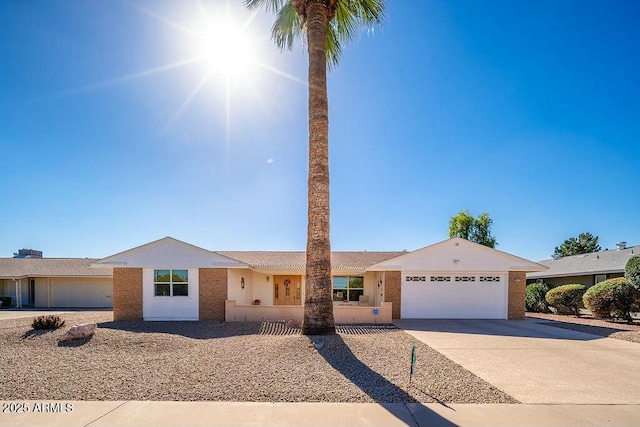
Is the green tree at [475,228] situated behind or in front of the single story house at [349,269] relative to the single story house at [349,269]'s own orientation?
behind

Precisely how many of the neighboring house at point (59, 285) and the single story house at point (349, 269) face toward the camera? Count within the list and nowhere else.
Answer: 2

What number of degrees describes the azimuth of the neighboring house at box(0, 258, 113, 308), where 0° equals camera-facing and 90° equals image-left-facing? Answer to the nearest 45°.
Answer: approximately 0°

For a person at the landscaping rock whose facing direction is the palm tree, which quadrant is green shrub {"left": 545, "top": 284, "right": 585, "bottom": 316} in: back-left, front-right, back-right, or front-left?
front-left

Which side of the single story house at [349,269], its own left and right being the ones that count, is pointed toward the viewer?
front

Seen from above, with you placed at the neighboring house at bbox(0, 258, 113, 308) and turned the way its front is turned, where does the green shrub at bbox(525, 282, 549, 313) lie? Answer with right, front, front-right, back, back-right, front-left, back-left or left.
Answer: front-left

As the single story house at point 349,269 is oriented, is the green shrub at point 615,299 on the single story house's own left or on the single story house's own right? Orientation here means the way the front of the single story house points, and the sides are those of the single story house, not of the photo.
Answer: on the single story house's own left
